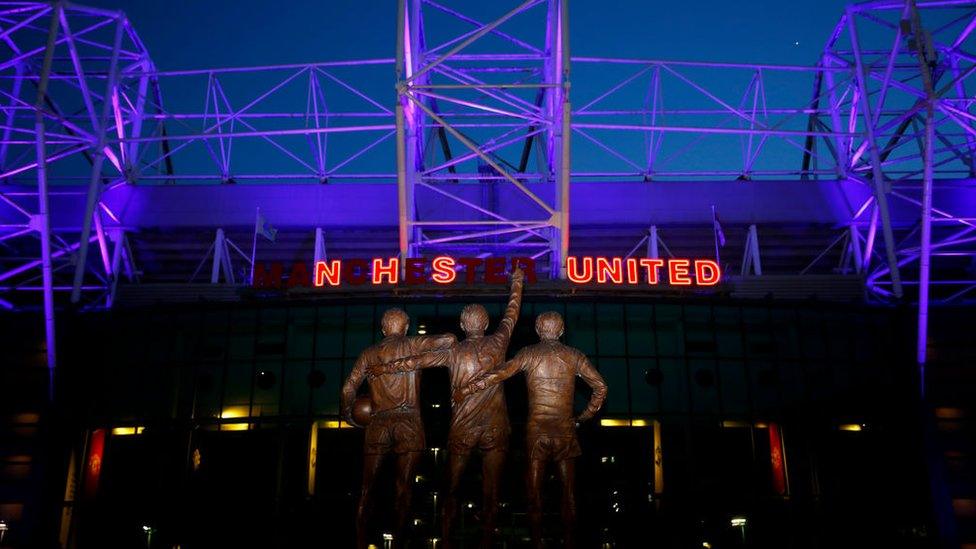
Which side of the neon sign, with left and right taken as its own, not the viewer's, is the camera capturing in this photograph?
front

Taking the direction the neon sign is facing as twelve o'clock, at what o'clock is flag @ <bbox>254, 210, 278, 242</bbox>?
The flag is roughly at 4 o'clock from the neon sign.

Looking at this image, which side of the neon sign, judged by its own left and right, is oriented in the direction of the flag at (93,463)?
right

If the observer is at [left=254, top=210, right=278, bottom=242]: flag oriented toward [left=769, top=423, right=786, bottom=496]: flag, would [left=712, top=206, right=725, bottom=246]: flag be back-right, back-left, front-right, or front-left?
front-left

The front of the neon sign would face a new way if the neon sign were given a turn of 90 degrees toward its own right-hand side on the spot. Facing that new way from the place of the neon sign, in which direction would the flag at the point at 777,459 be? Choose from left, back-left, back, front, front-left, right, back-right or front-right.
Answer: back

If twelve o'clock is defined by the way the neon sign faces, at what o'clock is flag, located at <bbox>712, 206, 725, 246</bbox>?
The flag is roughly at 8 o'clock from the neon sign.
